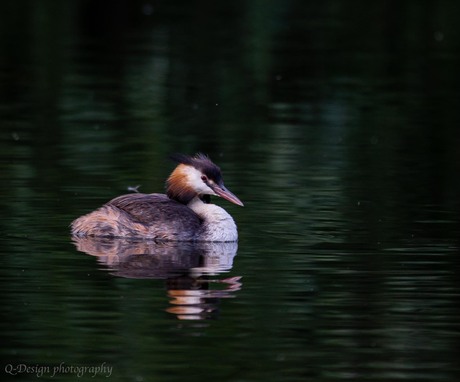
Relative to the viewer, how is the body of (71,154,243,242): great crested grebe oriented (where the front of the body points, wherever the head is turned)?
to the viewer's right
